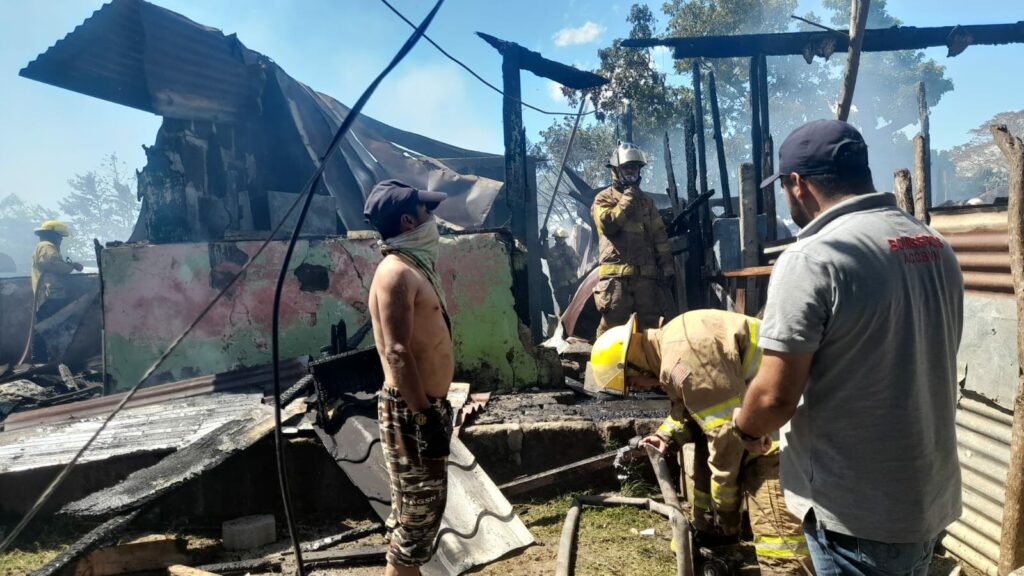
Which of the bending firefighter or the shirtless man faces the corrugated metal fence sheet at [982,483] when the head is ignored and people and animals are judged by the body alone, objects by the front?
the shirtless man

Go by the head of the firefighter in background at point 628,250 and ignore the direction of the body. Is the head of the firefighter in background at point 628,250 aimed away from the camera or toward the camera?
toward the camera

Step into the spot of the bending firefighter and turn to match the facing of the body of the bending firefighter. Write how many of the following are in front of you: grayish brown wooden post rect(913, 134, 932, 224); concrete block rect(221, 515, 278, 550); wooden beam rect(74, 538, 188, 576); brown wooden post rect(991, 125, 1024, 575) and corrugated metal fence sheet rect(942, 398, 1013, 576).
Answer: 2

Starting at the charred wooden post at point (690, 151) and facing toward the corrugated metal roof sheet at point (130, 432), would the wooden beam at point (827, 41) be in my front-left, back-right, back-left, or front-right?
back-left

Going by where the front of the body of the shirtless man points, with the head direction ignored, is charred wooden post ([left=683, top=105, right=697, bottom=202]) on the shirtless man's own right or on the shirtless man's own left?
on the shirtless man's own left

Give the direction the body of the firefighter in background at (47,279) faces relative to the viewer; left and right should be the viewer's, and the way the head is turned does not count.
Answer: facing to the right of the viewer

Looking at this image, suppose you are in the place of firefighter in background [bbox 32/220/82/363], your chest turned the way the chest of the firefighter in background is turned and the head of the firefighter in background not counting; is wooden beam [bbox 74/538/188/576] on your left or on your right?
on your right

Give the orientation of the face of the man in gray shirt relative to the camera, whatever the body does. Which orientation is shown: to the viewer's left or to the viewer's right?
to the viewer's left

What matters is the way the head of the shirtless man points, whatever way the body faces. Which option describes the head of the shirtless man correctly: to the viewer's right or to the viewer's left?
to the viewer's right

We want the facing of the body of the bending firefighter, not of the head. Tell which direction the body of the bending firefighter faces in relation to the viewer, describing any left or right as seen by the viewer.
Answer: facing to the left of the viewer

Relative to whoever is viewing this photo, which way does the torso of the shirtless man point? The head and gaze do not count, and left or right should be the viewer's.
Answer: facing to the right of the viewer

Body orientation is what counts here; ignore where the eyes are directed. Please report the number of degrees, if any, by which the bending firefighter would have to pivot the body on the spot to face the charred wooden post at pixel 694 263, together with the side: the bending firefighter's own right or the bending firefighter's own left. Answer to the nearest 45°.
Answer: approximately 90° to the bending firefighter's own right
